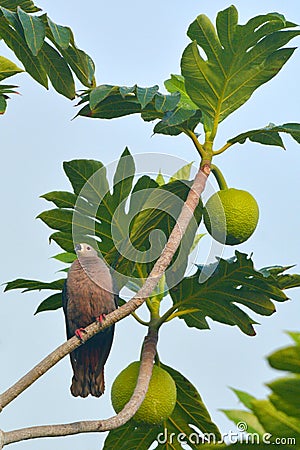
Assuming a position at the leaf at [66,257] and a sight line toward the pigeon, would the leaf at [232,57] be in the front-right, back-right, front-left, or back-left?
front-left

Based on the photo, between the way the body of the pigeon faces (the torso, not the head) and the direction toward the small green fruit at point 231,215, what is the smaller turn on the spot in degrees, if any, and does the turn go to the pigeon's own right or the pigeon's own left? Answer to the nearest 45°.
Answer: approximately 45° to the pigeon's own left

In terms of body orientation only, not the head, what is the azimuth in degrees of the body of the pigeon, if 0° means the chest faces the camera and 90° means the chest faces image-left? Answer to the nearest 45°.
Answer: approximately 0°

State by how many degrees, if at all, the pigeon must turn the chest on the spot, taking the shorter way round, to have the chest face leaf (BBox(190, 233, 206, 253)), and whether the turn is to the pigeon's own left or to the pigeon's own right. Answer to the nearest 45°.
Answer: approximately 90° to the pigeon's own left

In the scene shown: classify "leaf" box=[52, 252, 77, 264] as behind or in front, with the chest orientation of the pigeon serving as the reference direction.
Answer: behind
